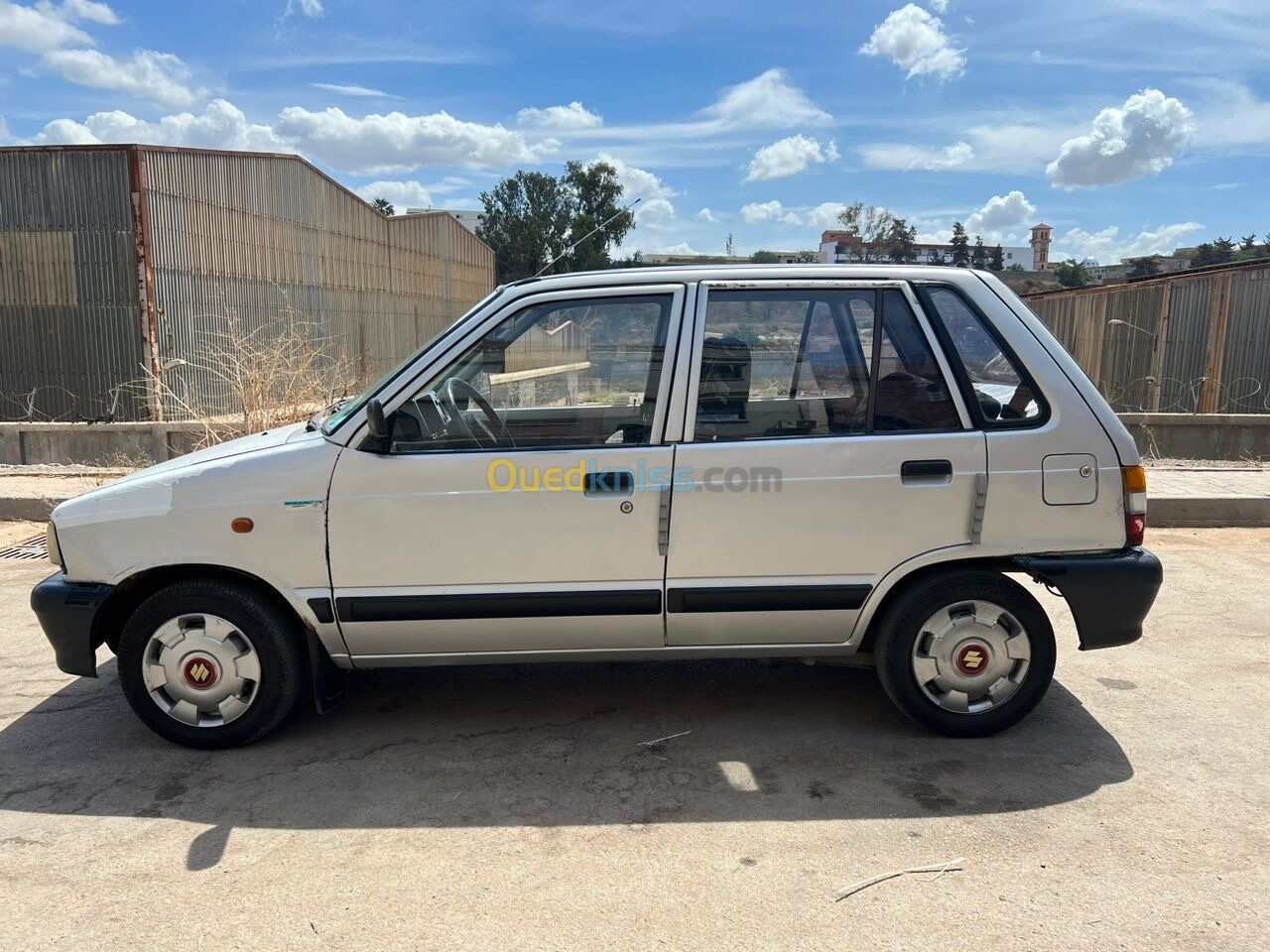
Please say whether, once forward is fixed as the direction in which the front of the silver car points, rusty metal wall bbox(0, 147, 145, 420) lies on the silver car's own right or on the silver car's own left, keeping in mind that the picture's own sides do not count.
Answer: on the silver car's own right

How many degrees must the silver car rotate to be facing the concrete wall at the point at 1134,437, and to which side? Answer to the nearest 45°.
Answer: approximately 135° to its right

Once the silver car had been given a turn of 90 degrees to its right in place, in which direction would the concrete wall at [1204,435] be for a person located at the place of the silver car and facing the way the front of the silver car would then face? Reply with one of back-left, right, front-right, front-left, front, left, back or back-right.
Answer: front-right

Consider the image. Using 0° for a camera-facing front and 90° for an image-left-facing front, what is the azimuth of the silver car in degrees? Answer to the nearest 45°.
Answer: approximately 90°

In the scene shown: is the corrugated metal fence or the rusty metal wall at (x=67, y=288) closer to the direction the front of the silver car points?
the rusty metal wall

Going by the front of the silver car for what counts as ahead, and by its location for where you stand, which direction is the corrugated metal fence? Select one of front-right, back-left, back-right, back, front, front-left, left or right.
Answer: back-right

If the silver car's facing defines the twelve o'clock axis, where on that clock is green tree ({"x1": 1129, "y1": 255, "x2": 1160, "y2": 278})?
The green tree is roughly at 4 o'clock from the silver car.

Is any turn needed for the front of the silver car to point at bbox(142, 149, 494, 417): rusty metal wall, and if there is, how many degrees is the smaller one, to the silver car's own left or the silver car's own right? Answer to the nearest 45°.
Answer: approximately 45° to the silver car's own right
